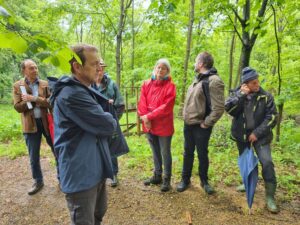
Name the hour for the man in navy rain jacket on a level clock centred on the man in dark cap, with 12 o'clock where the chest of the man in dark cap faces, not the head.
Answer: The man in navy rain jacket is roughly at 1 o'clock from the man in dark cap.

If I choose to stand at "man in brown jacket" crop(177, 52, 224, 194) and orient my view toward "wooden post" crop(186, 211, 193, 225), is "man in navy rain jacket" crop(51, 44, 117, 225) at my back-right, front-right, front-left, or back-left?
front-right

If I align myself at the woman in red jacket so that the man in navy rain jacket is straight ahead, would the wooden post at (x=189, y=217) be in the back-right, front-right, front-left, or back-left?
front-left

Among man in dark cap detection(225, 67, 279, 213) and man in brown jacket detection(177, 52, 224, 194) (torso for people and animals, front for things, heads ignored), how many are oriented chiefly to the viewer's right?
0

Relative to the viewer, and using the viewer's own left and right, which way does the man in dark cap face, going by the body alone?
facing the viewer

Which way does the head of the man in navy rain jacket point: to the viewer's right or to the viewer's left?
to the viewer's right

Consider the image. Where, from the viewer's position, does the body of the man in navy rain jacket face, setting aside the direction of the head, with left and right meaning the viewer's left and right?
facing to the right of the viewer

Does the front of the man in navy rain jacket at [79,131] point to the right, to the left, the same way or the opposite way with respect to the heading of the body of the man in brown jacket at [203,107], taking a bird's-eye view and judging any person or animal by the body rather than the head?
the opposite way

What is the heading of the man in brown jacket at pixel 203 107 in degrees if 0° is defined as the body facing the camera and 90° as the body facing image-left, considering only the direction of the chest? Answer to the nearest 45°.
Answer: approximately 45°

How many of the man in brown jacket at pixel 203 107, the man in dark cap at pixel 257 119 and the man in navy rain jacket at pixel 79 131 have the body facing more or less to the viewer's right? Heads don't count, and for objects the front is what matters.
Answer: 1

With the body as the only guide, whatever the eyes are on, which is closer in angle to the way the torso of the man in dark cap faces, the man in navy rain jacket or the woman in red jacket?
the man in navy rain jacket

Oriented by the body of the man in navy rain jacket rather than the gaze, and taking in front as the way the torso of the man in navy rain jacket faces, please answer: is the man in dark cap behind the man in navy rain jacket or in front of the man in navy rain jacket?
in front
